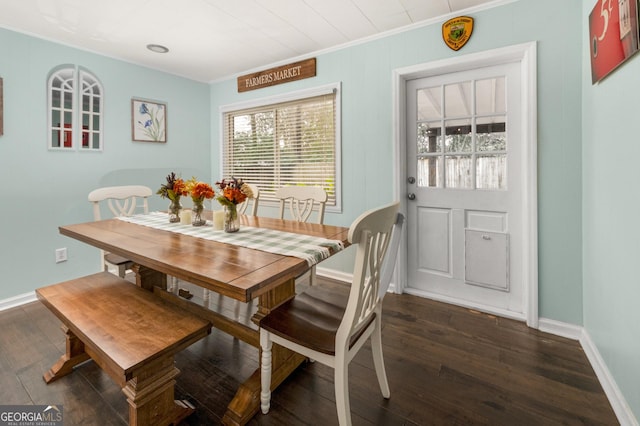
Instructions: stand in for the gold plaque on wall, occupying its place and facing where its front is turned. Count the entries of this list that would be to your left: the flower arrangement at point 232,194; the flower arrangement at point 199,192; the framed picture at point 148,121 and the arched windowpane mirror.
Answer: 0

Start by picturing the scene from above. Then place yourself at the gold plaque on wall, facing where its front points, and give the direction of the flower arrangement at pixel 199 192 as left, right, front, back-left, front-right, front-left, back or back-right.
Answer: front-right

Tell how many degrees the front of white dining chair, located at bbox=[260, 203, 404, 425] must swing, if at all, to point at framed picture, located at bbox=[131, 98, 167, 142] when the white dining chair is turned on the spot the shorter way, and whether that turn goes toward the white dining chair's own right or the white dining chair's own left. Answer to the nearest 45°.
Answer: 0° — it already faces it

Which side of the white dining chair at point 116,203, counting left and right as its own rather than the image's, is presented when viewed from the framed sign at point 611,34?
front

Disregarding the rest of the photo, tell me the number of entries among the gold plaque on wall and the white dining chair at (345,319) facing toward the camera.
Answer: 1

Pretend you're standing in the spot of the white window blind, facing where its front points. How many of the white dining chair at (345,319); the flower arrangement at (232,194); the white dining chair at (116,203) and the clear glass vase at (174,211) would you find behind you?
0

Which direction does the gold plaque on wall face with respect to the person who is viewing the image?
facing the viewer

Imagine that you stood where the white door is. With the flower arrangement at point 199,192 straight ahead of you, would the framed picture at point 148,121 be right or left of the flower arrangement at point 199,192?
right

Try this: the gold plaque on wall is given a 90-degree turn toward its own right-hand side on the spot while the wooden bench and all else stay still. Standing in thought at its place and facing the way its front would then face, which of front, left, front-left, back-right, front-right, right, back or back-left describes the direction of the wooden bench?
front-left

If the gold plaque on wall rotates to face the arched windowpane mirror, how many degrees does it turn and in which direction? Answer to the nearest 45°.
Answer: approximately 90° to its right

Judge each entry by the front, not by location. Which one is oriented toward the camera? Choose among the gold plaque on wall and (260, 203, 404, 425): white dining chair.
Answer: the gold plaque on wall

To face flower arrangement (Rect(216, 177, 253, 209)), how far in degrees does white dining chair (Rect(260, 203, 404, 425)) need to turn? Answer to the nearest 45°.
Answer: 0° — it already faces it

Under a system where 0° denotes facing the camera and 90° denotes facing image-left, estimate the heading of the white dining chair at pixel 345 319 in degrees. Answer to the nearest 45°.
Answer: approximately 135°

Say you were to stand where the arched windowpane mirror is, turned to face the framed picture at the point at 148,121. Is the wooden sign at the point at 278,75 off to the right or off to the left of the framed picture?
right

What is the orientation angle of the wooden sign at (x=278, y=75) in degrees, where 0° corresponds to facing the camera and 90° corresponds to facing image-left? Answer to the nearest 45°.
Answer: approximately 45°
